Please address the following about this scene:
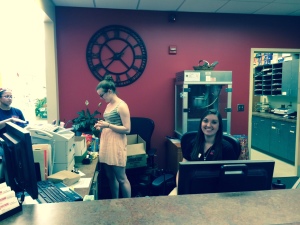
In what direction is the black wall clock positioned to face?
toward the camera

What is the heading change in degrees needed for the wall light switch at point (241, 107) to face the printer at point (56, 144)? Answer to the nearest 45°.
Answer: approximately 45° to its right

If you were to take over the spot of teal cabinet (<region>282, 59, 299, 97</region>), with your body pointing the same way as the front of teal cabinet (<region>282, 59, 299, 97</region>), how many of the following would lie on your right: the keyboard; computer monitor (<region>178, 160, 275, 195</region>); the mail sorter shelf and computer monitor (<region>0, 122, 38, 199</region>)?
1

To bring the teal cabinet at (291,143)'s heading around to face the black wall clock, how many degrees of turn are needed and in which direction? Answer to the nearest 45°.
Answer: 0° — it already faces it

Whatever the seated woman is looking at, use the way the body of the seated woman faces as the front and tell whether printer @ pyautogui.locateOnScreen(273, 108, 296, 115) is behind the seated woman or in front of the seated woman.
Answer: behind

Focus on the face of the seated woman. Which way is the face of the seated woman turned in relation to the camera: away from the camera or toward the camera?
toward the camera

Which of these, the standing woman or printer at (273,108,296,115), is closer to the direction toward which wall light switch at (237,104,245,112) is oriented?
the standing woman

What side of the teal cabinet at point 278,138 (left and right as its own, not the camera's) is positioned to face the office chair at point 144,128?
front

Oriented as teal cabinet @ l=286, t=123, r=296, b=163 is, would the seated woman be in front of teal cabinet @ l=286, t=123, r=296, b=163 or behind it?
in front

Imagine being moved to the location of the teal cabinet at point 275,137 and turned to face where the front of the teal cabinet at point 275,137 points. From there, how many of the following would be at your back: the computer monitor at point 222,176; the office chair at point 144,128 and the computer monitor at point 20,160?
0

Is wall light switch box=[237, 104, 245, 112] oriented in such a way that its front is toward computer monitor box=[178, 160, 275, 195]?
yes

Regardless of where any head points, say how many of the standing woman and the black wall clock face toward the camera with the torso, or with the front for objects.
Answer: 1

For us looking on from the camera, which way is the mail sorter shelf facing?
facing the viewer and to the left of the viewer

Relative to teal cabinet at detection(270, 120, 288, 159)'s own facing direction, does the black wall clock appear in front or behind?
in front

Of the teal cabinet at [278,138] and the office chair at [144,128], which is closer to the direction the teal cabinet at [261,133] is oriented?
the office chair

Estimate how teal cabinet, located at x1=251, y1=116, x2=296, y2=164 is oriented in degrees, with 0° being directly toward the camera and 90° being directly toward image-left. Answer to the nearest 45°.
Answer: approximately 45°
